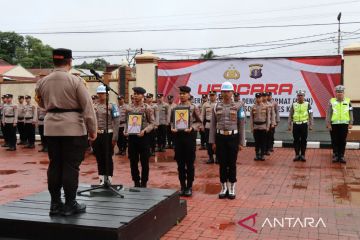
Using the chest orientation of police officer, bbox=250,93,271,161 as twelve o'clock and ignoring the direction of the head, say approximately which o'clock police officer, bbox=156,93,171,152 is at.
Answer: police officer, bbox=156,93,171,152 is roughly at 4 o'clock from police officer, bbox=250,93,271,161.

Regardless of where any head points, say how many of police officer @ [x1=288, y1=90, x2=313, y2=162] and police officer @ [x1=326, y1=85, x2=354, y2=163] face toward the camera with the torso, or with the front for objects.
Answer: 2

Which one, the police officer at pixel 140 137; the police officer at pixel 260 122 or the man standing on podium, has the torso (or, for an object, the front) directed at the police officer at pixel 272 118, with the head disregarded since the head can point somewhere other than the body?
the man standing on podium

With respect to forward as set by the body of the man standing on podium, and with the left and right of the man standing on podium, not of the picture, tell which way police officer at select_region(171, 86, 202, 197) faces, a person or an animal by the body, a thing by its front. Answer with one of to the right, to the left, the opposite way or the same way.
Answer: the opposite way

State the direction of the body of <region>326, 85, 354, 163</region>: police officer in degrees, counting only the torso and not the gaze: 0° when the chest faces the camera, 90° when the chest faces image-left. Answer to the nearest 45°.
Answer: approximately 0°

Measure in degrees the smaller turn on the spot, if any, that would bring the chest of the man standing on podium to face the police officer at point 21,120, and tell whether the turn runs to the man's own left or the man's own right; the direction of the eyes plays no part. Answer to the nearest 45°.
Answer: approximately 45° to the man's own left

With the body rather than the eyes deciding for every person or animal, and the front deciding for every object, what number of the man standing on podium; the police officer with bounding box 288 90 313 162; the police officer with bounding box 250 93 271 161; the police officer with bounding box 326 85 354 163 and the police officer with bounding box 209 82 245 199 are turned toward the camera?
4

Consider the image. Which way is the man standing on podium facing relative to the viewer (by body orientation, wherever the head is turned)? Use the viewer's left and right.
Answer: facing away from the viewer and to the right of the viewer

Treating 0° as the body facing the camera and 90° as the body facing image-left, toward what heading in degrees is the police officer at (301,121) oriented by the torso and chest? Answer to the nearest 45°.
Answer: approximately 0°
